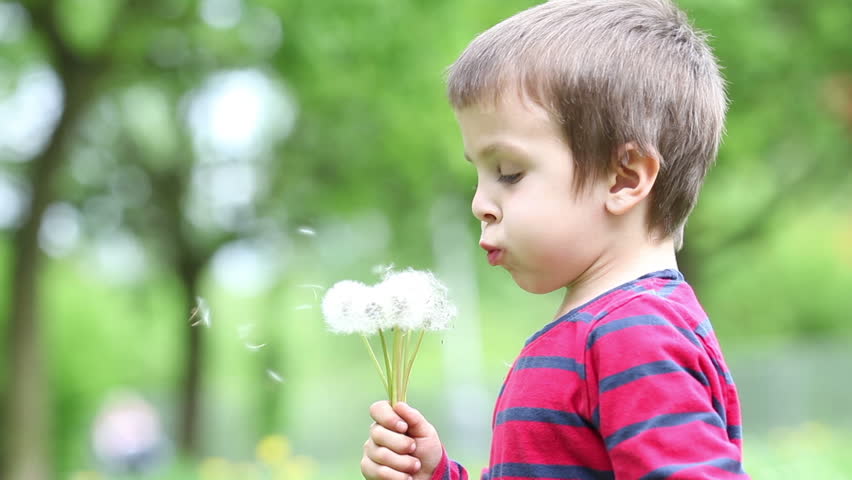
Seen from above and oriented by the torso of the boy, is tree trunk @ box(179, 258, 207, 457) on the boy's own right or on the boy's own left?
on the boy's own right

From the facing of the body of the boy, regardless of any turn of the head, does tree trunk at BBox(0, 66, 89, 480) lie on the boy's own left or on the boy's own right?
on the boy's own right

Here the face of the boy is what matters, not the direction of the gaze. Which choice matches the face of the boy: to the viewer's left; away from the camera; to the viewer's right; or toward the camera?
to the viewer's left

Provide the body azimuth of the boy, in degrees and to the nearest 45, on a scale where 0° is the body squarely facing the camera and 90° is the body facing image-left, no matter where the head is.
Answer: approximately 90°
